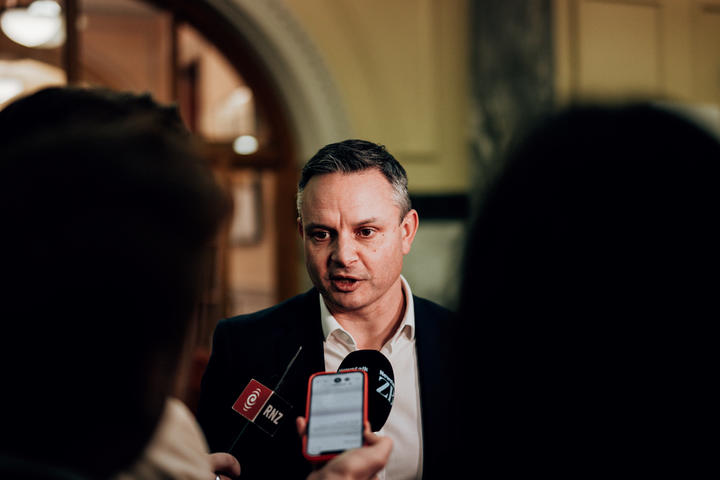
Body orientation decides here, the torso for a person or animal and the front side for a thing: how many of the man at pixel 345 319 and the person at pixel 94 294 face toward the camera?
1

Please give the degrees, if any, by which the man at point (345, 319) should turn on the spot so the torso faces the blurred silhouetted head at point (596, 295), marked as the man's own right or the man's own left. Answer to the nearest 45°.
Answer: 0° — they already face them

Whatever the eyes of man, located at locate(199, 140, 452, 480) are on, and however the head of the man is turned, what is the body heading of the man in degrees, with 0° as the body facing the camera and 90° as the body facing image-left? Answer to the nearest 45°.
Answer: approximately 0°

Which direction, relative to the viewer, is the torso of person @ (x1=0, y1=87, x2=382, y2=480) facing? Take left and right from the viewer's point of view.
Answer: facing away from the viewer and to the right of the viewer
